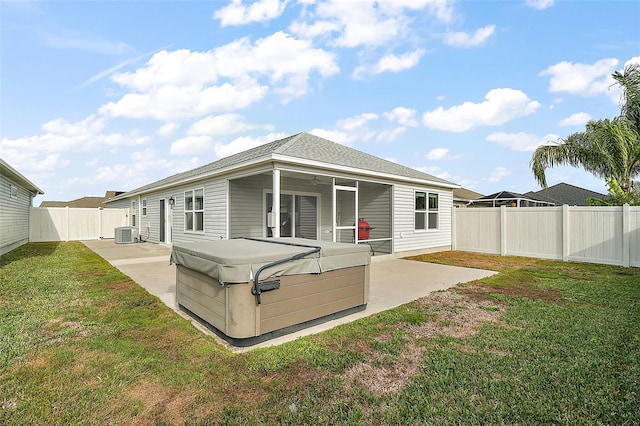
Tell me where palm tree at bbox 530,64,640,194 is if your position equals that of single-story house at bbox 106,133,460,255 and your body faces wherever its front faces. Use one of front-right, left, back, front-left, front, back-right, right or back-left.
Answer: back-right

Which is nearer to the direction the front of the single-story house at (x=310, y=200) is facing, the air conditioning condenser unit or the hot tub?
the air conditioning condenser unit

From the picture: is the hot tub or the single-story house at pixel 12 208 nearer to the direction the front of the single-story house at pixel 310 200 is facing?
the single-story house

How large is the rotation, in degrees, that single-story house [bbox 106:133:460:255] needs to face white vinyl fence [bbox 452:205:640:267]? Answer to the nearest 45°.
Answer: approximately 135° to its right

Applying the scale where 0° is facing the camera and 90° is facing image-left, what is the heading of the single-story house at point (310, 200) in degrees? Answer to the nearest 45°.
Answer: approximately 135°
